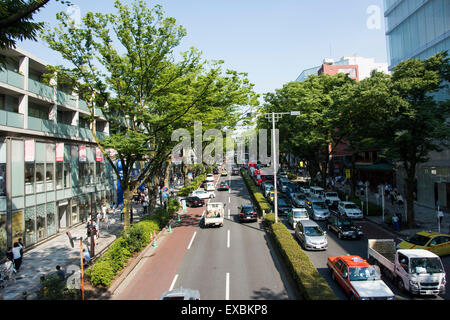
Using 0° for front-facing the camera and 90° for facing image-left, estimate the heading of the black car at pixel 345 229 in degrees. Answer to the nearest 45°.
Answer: approximately 315°

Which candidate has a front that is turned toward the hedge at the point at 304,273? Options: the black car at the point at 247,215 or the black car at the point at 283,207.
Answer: the black car at the point at 283,207

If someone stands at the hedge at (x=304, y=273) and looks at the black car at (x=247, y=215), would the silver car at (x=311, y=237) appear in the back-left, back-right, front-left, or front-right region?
front-right

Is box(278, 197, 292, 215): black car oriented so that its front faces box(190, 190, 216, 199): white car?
no

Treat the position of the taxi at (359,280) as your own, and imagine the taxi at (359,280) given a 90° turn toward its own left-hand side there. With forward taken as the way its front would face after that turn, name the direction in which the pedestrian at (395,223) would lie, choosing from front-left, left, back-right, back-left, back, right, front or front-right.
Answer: front-left

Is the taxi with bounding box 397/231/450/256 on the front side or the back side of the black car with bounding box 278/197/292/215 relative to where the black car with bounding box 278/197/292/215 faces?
on the front side

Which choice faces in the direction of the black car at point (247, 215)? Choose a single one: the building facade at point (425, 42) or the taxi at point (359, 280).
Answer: the building facade

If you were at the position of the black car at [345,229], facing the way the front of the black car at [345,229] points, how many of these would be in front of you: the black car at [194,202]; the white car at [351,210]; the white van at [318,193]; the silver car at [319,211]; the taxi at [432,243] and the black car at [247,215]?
1

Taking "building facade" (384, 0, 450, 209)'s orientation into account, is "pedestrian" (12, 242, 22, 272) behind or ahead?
ahead

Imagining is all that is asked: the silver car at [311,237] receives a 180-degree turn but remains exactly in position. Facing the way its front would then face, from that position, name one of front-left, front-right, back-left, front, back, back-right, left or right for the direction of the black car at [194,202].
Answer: front

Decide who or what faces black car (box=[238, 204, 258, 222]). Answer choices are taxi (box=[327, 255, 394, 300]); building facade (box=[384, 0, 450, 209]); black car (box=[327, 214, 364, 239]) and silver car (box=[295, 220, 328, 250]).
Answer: the building facade

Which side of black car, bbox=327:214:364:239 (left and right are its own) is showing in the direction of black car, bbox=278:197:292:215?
back

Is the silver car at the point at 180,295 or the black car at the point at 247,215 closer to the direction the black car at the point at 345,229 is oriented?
the silver car

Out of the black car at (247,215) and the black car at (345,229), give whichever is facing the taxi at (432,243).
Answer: the black car at (345,229)

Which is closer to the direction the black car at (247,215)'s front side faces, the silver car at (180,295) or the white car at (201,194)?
the white car

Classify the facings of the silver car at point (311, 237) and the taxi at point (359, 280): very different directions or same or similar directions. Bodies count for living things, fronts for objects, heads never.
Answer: same or similar directions

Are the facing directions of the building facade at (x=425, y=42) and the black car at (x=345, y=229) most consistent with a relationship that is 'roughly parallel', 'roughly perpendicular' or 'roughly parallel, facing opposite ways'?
roughly perpendicular

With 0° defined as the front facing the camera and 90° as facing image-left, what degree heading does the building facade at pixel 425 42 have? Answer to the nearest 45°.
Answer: approximately 45°

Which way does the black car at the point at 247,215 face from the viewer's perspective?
away from the camera

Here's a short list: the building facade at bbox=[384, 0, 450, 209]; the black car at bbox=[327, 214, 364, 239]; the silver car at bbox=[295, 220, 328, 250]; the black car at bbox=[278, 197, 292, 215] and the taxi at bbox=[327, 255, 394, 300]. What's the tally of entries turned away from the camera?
0

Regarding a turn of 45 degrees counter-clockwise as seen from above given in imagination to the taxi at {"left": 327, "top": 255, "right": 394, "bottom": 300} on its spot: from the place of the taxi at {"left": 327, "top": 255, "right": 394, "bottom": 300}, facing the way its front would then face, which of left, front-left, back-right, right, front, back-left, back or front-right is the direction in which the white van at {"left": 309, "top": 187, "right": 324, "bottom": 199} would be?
left

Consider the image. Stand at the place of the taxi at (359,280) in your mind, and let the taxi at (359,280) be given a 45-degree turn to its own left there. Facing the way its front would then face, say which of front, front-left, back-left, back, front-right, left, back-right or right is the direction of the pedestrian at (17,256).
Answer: back
